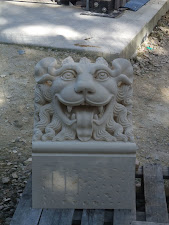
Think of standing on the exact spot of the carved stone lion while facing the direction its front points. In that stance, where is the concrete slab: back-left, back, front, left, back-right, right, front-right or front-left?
back

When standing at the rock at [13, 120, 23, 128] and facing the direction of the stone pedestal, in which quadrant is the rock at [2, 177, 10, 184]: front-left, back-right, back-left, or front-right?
front-right

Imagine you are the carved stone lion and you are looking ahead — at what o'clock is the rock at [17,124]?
The rock is roughly at 5 o'clock from the carved stone lion.

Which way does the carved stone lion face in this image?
toward the camera

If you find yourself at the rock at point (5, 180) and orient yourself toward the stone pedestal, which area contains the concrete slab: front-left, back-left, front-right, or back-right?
back-left

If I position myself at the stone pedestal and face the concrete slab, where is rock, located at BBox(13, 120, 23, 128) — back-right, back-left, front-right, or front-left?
front-left
